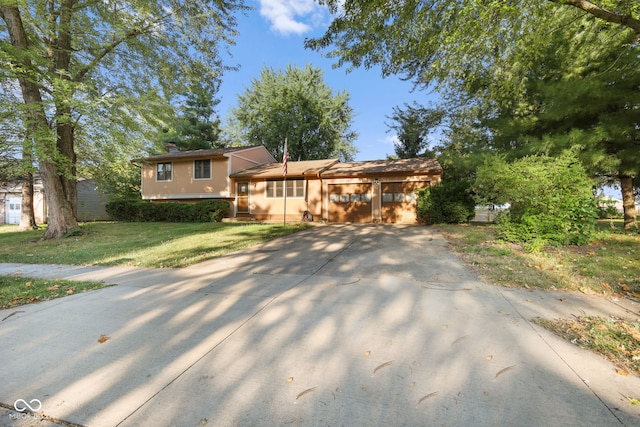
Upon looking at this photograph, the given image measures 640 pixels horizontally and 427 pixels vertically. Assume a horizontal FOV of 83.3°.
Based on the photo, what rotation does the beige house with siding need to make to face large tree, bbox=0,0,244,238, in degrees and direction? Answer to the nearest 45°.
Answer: approximately 45° to its right

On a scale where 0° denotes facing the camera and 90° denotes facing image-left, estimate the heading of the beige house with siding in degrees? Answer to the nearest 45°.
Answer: approximately 0°

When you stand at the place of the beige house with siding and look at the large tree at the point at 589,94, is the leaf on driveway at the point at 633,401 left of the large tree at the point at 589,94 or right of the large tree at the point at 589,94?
right

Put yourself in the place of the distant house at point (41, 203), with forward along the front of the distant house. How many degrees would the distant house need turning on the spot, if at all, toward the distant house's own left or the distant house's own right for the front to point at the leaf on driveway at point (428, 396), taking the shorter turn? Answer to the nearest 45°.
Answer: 0° — it already faces it

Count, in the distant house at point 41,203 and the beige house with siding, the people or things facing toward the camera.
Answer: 2

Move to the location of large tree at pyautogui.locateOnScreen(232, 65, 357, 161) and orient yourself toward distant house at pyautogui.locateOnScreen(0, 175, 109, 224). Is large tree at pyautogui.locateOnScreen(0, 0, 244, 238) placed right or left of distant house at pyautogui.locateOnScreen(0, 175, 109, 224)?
left

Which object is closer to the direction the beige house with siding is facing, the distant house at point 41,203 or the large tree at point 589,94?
the large tree

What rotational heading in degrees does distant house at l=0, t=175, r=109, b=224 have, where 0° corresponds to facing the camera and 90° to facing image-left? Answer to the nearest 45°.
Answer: approximately 0°

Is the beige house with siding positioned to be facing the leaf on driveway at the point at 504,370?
yes

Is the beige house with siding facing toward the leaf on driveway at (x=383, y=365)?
yes

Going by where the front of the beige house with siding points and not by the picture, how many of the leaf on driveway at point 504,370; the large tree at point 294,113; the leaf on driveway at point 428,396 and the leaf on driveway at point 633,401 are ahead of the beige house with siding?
3

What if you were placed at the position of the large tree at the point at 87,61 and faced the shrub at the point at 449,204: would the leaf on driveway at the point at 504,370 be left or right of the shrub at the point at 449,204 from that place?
right

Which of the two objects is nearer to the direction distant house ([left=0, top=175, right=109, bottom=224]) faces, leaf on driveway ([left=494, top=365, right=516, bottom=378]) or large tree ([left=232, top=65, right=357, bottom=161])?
the leaf on driveway
